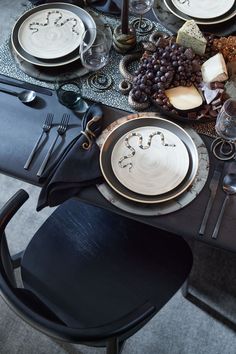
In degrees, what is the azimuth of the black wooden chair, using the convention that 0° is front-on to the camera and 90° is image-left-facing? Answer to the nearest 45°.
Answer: approximately 225°

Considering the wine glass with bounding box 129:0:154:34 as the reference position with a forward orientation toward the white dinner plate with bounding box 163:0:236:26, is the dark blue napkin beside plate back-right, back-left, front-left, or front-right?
back-right
